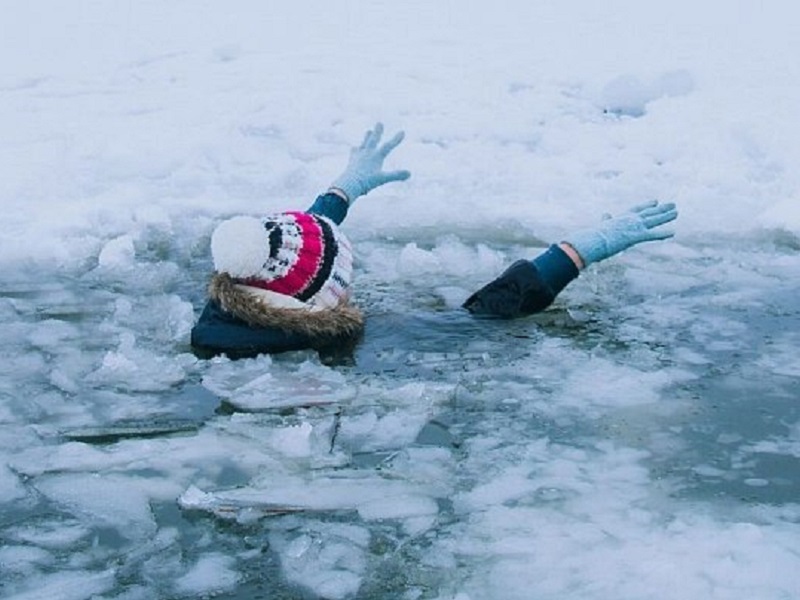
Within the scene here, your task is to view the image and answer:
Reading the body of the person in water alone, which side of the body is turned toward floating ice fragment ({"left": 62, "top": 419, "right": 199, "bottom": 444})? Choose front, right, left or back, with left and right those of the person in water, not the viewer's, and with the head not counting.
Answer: back

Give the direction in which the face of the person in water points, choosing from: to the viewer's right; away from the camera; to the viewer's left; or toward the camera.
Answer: away from the camera

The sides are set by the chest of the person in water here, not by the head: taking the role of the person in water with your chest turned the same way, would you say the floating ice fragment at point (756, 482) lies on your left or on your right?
on your right

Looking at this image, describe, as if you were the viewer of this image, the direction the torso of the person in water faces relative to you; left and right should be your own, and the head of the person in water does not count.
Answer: facing away from the viewer and to the right of the viewer

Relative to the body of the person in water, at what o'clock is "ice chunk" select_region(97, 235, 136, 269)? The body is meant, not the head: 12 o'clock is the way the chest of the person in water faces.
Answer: The ice chunk is roughly at 9 o'clock from the person in water.

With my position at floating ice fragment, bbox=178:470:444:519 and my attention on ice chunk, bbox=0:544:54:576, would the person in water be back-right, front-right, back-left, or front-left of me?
back-right

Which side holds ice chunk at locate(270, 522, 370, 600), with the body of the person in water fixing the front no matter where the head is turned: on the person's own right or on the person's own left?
on the person's own right

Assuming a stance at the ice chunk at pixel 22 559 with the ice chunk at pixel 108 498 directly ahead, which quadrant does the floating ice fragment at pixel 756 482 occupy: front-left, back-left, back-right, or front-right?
front-right
